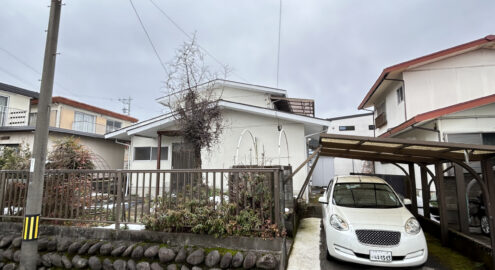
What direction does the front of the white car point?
toward the camera

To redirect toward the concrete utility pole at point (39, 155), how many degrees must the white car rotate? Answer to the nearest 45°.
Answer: approximately 90° to its right

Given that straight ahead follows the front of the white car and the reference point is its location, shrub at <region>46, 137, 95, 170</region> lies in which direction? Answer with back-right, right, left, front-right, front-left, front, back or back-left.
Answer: right

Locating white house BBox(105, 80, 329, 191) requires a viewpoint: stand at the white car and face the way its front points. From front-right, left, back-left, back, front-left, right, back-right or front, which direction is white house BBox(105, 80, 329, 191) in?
back-right

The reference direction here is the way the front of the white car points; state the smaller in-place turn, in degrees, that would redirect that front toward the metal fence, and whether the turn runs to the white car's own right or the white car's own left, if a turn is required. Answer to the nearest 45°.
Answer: approximately 90° to the white car's own right

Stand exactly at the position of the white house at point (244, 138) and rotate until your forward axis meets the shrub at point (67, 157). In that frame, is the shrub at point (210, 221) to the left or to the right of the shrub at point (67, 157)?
left

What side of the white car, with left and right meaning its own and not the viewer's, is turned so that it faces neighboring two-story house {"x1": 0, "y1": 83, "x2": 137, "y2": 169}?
right

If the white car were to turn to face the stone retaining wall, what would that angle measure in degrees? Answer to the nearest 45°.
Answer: approximately 90° to its right

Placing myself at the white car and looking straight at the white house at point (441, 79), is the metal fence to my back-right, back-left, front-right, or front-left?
back-left

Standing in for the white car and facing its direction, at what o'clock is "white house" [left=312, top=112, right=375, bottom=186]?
The white house is roughly at 6 o'clock from the white car.
